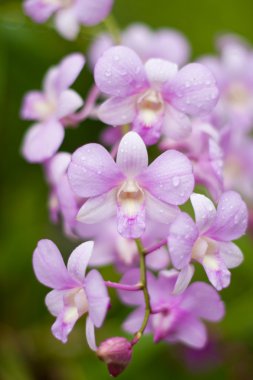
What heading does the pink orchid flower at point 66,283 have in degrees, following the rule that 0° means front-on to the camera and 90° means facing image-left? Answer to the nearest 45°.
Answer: approximately 45°

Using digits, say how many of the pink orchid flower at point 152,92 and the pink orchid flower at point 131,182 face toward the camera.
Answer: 2

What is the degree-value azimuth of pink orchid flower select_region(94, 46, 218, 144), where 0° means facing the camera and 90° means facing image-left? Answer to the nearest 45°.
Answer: approximately 0°
